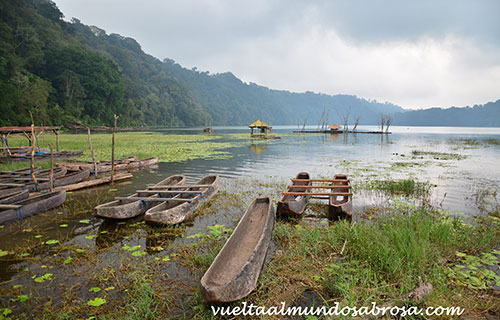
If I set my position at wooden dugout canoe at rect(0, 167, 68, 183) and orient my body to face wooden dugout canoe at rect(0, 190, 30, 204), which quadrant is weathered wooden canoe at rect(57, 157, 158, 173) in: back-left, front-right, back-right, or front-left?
back-left

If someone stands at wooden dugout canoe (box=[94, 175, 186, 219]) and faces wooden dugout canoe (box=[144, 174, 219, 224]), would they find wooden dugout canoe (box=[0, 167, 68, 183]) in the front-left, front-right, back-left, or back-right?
back-left
